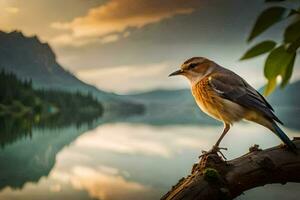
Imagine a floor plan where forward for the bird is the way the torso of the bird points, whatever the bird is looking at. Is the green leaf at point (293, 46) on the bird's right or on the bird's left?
on the bird's left

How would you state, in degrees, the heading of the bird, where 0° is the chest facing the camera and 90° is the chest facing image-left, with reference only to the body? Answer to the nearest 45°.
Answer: approximately 90°

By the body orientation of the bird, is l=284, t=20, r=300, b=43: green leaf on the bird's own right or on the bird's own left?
on the bird's own left
